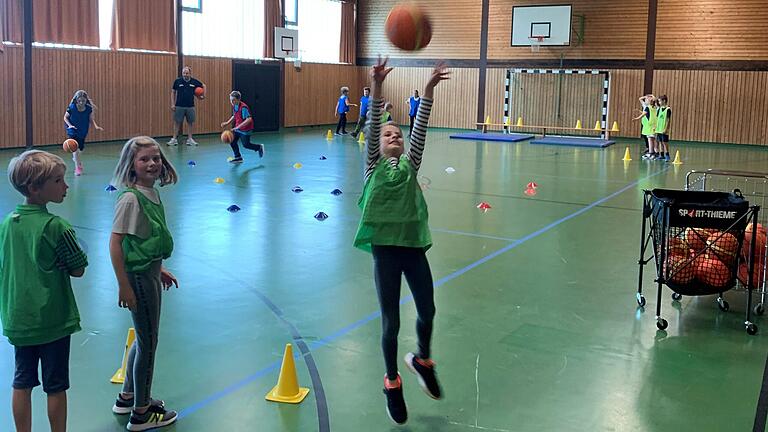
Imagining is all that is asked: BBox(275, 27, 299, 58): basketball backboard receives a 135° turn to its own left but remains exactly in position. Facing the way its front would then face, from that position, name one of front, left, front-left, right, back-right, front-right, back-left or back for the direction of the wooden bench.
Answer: right

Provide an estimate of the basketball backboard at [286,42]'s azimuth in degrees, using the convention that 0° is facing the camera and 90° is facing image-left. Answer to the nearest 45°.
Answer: approximately 315°

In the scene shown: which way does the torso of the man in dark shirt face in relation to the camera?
toward the camera

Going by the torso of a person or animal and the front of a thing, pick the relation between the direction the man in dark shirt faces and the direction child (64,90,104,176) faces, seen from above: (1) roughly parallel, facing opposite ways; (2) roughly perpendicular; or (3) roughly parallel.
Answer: roughly parallel

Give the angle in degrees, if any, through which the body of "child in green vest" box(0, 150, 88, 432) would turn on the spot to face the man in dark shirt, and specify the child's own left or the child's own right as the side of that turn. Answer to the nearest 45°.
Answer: approximately 45° to the child's own left

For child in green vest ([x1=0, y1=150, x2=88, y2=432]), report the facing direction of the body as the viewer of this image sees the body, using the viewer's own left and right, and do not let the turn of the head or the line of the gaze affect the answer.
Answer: facing away from the viewer and to the right of the viewer

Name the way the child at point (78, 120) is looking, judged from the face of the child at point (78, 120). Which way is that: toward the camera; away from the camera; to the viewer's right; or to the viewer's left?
toward the camera

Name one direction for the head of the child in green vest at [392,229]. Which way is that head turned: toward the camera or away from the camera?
toward the camera

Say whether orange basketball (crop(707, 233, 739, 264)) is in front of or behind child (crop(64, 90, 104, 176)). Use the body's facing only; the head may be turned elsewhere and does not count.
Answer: in front

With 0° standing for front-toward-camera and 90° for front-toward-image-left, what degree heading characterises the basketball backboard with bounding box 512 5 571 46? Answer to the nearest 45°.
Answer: approximately 0°

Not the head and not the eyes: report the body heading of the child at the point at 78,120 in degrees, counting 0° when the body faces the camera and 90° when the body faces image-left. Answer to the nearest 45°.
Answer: approximately 0°

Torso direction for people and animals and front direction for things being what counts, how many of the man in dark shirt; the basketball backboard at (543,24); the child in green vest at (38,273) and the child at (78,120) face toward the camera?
3

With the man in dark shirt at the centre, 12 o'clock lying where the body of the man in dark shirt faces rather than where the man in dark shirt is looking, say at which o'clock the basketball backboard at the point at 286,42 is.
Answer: The basketball backboard is roughly at 7 o'clock from the man in dark shirt.

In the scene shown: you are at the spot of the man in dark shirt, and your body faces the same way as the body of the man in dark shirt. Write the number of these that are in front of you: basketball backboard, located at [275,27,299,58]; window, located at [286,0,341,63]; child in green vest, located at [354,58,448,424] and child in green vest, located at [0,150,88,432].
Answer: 2

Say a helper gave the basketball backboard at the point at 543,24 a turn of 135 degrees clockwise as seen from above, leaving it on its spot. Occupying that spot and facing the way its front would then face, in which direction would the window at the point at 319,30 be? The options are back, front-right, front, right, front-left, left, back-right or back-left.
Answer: front-left

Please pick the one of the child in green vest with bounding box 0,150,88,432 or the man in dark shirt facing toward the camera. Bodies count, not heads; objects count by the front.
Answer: the man in dark shirt
